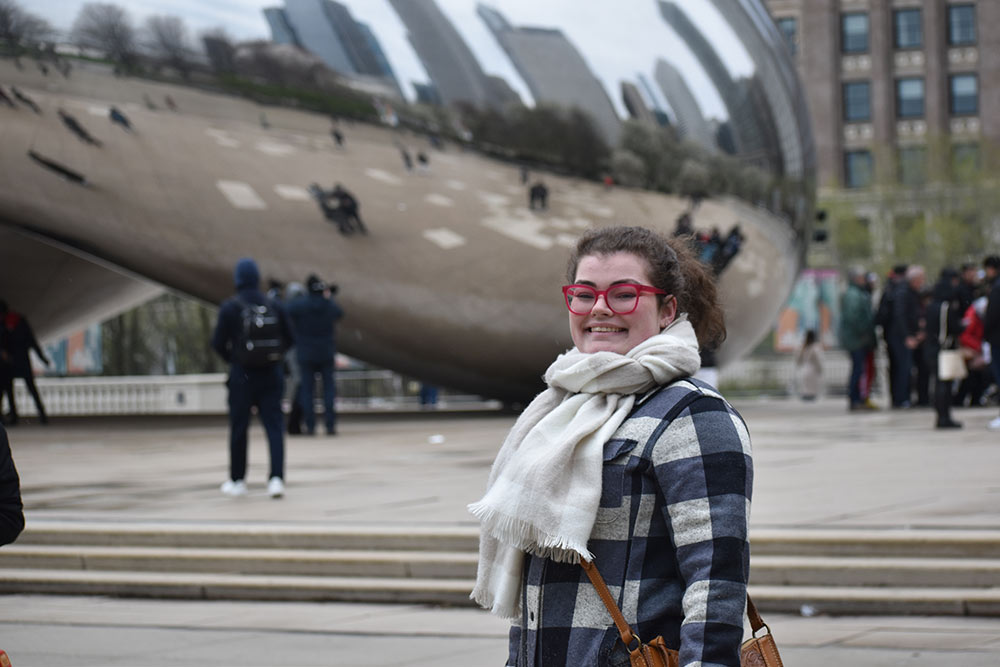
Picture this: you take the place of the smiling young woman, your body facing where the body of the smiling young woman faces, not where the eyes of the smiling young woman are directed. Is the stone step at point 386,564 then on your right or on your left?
on your right

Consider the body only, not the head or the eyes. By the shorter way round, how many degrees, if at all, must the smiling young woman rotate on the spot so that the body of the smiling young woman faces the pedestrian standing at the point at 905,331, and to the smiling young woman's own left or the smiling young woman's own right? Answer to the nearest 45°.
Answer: approximately 135° to the smiling young woman's own right

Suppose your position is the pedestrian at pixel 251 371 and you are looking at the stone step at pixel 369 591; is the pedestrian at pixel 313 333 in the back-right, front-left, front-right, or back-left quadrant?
back-left

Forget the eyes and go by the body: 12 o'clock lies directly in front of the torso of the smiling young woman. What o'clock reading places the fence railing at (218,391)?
The fence railing is roughly at 4 o'clock from the smiling young woman.

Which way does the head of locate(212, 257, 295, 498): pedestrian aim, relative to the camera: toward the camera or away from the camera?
away from the camera
